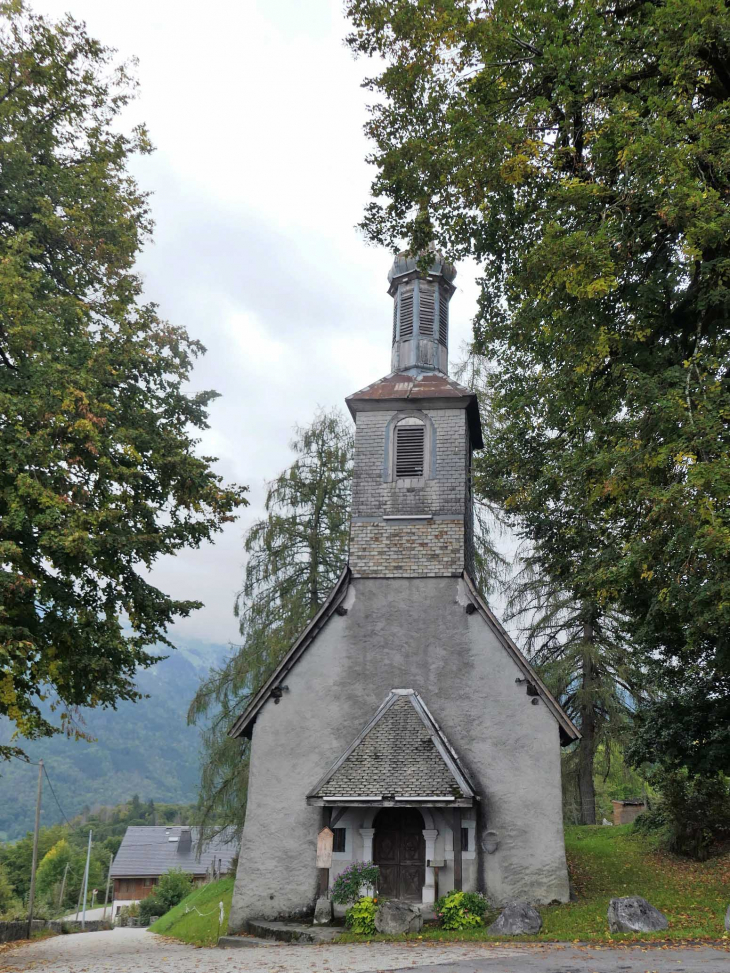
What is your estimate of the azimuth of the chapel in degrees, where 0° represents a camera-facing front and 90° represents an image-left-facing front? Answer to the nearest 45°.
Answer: approximately 0°

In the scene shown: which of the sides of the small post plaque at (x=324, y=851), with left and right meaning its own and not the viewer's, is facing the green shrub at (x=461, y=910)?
left

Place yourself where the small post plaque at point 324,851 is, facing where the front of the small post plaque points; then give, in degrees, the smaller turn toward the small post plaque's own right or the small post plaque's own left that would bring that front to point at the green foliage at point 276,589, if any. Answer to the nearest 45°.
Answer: approximately 180°

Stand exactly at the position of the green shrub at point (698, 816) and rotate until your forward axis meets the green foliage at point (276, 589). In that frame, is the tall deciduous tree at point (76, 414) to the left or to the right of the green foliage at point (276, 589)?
left

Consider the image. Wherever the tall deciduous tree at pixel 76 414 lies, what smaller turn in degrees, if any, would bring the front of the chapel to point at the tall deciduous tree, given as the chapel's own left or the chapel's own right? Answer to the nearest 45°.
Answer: approximately 45° to the chapel's own right

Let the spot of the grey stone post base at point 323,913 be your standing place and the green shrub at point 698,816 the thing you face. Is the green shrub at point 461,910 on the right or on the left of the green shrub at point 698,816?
right

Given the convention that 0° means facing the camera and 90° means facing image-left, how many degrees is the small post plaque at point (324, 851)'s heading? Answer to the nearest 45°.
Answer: approximately 0°
